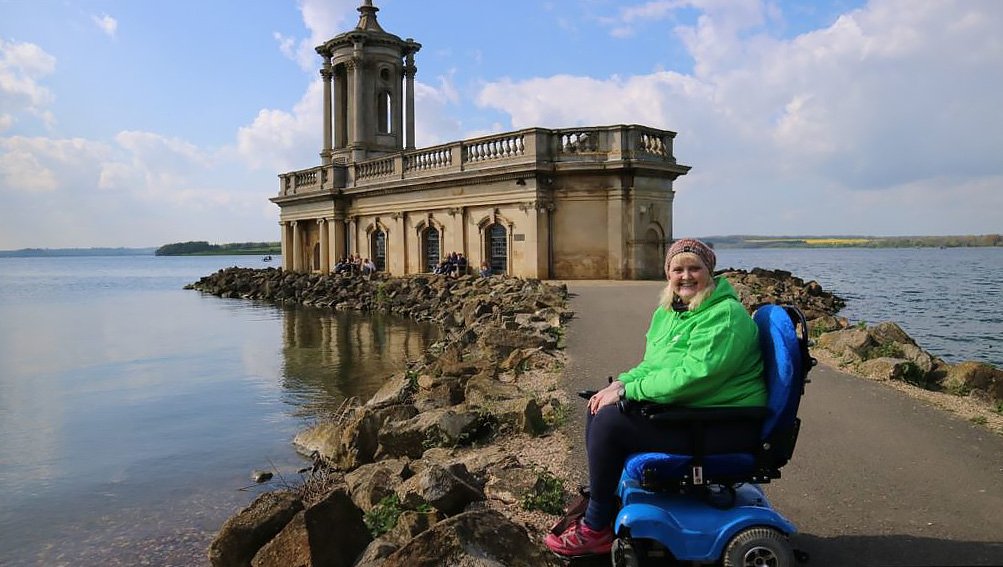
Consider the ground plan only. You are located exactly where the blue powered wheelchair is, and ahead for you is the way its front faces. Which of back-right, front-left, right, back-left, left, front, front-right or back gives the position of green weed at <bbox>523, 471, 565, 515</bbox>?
front-right

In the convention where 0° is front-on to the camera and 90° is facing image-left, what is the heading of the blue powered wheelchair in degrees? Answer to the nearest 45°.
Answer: approximately 90°

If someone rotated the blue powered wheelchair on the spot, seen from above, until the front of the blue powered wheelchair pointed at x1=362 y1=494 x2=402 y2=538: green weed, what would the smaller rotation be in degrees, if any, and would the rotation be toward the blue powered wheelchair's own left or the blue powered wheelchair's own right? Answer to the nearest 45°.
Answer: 0° — it already faces it

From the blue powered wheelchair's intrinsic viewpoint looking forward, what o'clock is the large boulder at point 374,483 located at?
The large boulder is roughly at 1 o'clock from the blue powered wheelchair.

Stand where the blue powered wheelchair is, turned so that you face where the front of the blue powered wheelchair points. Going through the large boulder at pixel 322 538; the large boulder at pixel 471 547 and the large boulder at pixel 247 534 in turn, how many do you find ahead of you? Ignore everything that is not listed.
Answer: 3

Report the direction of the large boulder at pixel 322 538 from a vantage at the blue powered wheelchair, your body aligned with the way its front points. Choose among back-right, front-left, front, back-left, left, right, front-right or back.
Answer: front

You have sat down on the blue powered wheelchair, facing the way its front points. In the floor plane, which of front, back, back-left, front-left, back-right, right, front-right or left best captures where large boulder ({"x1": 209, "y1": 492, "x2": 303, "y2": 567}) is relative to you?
front

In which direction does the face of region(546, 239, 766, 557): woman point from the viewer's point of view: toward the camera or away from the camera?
toward the camera

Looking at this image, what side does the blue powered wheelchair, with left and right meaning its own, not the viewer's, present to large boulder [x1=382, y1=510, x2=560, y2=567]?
front
